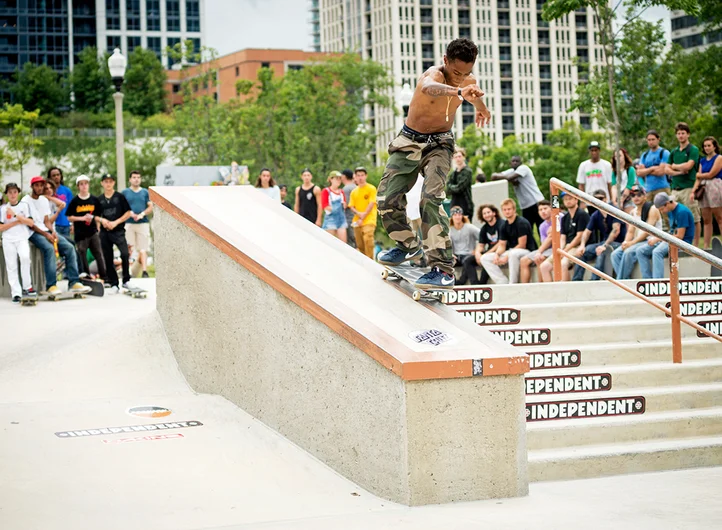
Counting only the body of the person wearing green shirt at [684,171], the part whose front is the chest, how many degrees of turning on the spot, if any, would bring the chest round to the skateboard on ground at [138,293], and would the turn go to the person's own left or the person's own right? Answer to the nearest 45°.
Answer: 0° — they already face it

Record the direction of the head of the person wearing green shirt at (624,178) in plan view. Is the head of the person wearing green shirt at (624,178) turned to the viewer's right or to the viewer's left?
to the viewer's left

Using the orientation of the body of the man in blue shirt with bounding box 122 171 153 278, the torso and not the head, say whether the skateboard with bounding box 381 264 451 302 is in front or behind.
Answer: in front

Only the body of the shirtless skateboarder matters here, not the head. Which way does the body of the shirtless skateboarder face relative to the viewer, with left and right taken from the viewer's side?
facing the viewer and to the right of the viewer

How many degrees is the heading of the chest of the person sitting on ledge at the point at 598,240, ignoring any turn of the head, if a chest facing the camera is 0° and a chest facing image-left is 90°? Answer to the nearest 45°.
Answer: approximately 45°

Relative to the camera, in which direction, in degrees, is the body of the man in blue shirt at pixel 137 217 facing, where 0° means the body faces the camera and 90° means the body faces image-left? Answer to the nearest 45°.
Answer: approximately 0°

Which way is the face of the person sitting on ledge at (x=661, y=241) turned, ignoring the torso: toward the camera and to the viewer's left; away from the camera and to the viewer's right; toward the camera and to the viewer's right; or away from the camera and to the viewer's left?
toward the camera and to the viewer's left

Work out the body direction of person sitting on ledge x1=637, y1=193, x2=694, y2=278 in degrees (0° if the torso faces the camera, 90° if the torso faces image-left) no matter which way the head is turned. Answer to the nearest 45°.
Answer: approximately 45°

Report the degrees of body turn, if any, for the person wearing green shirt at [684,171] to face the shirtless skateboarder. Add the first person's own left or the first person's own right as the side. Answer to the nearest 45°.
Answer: approximately 45° to the first person's own left

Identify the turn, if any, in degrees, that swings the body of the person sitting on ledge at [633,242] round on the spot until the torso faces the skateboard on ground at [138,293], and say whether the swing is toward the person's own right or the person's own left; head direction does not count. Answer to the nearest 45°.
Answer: approximately 45° to the person's own right
